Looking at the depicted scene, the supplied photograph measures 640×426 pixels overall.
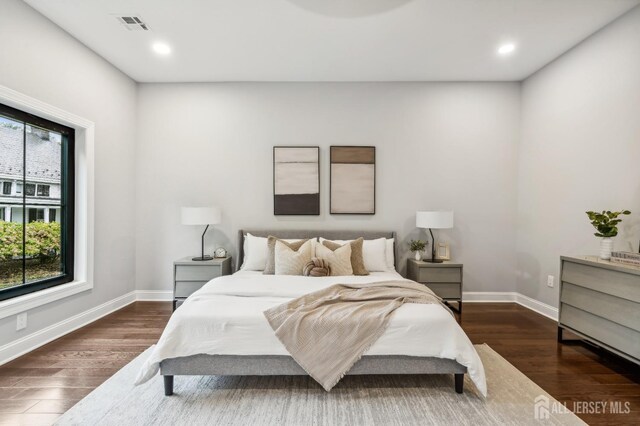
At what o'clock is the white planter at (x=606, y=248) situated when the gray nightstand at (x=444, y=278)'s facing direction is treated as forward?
The white planter is roughly at 10 o'clock from the gray nightstand.

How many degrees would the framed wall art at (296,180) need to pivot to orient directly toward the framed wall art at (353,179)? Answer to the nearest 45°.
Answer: approximately 90° to its left

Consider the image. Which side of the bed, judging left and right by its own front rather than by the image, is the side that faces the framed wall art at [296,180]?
back

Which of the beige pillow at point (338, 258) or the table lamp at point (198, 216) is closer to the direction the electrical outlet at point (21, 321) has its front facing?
the beige pillow

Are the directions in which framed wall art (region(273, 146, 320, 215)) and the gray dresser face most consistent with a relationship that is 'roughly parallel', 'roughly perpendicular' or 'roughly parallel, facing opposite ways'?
roughly perpendicular

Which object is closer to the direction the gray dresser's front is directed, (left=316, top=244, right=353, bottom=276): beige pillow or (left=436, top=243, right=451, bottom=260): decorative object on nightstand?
the beige pillow

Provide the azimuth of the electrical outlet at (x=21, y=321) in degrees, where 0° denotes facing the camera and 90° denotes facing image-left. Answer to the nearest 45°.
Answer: approximately 315°

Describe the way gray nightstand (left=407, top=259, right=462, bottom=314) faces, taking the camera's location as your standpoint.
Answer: facing the viewer

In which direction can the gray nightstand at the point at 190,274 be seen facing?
toward the camera

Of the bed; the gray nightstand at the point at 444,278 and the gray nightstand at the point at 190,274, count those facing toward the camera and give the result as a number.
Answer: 3

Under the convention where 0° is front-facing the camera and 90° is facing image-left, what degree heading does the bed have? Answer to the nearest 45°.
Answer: approximately 0°
